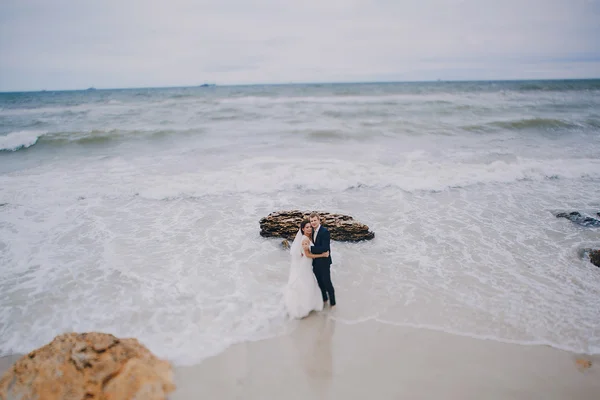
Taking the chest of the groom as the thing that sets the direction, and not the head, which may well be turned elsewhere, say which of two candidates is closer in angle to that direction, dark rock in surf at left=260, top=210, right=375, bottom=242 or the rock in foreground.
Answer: the rock in foreground

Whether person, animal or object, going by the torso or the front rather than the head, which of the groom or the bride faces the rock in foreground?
the groom

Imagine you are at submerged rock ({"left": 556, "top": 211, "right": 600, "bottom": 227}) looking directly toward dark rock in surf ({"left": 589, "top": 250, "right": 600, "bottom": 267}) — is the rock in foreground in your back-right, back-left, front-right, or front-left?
front-right

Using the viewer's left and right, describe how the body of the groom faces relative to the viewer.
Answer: facing the viewer and to the left of the viewer

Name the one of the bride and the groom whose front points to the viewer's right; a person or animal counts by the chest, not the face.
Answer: the bride

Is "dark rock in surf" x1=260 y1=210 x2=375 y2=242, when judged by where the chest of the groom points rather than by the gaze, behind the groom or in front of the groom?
behind

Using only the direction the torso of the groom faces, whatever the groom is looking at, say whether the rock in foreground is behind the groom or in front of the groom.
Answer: in front

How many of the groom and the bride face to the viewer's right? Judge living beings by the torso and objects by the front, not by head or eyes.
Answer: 1

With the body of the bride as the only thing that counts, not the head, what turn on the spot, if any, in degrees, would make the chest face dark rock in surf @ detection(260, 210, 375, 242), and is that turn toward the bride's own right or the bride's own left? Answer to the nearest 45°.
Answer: approximately 90° to the bride's own left

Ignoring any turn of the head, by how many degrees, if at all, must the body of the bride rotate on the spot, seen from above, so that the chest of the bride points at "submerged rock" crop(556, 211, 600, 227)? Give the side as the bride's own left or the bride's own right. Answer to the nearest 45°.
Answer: approximately 45° to the bride's own left

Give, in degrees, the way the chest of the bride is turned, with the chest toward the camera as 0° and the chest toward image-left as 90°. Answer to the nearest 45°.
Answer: approximately 270°

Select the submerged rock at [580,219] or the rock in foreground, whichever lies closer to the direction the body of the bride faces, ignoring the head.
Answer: the submerged rock
